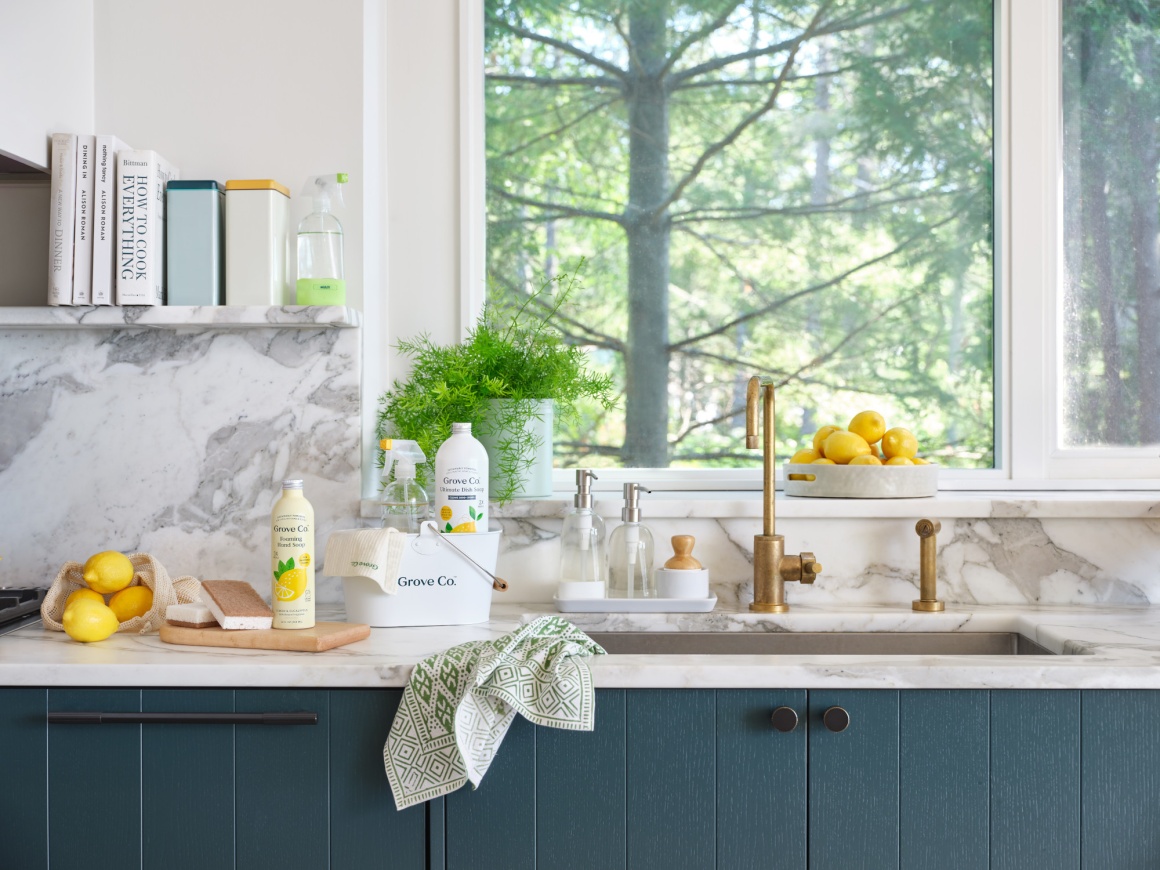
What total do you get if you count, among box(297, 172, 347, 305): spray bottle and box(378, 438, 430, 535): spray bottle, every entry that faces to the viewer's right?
1

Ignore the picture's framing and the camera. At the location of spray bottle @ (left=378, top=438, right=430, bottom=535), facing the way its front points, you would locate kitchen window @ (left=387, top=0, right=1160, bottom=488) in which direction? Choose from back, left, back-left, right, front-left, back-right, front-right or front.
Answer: back

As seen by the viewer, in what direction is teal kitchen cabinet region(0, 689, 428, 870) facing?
toward the camera

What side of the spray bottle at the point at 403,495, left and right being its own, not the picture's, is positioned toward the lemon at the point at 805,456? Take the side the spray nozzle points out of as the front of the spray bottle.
back

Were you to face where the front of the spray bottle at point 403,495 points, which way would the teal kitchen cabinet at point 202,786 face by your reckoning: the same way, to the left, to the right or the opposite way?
to the left

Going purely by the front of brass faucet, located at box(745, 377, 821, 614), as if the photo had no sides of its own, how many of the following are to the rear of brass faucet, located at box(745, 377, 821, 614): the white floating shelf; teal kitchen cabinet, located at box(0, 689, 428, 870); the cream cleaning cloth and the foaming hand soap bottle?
0

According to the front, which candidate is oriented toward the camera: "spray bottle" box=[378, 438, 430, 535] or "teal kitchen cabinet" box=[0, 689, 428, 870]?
the teal kitchen cabinet

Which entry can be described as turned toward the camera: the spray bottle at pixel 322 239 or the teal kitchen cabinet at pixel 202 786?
the teal kitchen cabinet

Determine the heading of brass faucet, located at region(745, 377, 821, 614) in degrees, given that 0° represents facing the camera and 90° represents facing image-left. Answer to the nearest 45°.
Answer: approximately 45°

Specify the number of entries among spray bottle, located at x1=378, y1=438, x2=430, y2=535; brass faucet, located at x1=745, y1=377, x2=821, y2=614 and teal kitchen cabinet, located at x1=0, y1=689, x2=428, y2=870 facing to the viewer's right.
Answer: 0

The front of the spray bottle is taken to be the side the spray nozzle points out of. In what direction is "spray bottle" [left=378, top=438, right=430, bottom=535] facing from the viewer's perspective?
to the viewer's left
